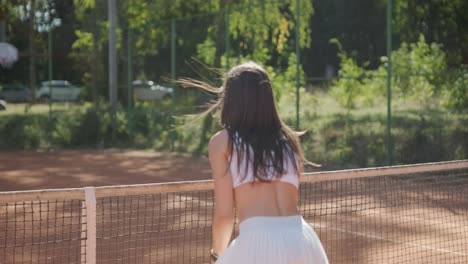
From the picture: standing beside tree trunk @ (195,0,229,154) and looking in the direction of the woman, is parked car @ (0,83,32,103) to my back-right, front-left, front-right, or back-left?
back-right

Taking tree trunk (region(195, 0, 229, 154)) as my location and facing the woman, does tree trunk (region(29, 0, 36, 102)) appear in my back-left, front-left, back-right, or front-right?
back-right

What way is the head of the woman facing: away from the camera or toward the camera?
away from the camera

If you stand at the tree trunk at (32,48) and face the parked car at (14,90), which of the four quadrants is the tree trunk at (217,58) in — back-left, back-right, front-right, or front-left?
back-right
